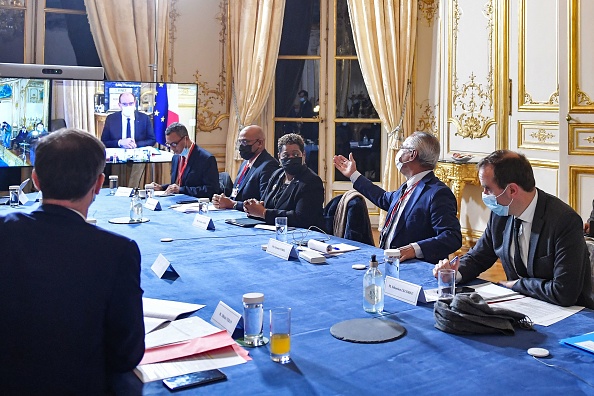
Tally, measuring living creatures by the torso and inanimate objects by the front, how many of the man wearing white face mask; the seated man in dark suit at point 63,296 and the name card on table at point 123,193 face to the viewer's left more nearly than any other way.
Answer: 1

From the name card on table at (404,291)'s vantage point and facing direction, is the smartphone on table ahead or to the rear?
ahead

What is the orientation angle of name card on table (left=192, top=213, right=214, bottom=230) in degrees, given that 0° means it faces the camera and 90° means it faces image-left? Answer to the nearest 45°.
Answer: approximately 45°

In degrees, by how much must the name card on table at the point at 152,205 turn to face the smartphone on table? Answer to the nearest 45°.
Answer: approximately 45° to its left

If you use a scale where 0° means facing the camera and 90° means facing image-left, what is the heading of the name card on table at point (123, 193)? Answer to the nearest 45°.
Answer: approximately 0°

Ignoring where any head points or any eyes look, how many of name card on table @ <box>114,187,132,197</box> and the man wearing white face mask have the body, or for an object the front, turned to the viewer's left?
1

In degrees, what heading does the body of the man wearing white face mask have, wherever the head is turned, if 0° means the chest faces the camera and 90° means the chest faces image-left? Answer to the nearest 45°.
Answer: approximately 90°
